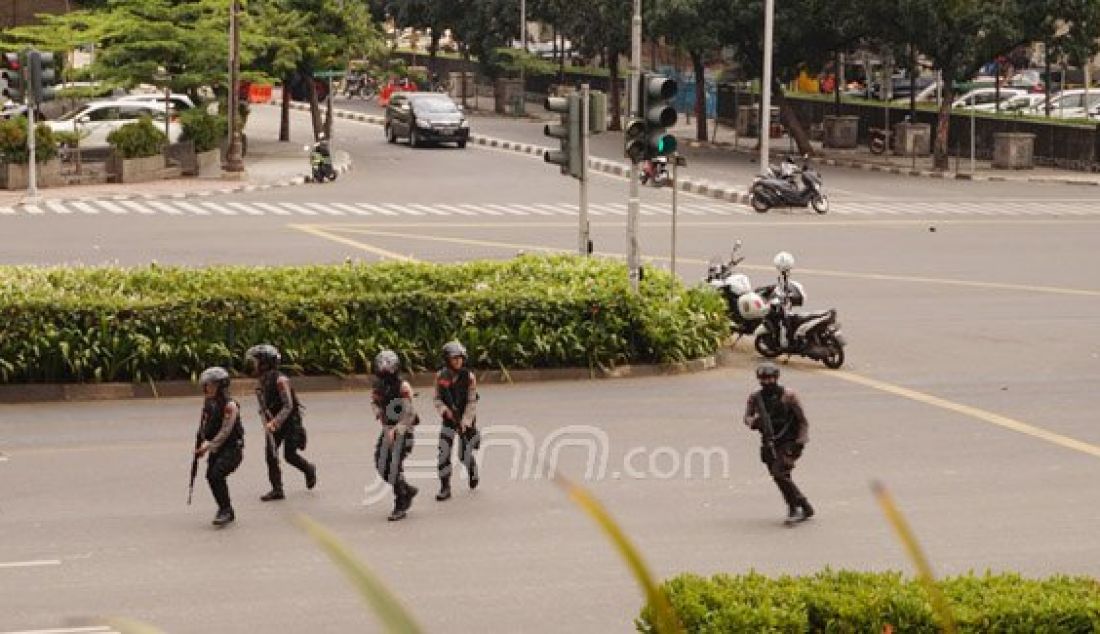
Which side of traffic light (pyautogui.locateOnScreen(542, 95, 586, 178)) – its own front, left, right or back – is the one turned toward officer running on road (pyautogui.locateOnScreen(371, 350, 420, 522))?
left

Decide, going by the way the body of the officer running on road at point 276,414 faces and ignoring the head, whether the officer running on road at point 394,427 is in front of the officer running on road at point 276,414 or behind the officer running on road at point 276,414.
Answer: behind

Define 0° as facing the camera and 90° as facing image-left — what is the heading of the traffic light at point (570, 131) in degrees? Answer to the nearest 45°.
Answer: approximately 90°

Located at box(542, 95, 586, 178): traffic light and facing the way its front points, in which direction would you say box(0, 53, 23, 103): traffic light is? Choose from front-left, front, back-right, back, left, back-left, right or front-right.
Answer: front-right

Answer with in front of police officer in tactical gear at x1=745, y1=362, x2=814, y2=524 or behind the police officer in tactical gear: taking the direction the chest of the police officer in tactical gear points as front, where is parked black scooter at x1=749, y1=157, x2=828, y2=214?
behind

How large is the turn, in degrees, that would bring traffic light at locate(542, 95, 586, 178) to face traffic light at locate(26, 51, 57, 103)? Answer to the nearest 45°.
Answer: approximately 45° to its right

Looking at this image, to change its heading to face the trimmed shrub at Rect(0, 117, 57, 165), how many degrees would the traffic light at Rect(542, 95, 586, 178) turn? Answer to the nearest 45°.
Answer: approximately 45° to its right

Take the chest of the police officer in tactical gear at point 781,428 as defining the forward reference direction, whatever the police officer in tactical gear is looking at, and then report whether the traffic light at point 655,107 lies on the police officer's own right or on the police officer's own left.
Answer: on the police officer's own right

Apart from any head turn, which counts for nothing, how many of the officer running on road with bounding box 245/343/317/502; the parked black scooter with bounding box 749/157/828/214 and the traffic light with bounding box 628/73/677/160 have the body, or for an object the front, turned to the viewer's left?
1

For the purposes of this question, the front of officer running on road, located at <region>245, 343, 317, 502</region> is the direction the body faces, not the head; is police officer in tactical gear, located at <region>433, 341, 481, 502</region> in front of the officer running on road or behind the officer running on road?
behind

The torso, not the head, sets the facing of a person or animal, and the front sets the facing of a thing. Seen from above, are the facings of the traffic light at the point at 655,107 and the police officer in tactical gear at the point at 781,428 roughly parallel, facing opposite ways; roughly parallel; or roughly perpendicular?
roughly perpendicular

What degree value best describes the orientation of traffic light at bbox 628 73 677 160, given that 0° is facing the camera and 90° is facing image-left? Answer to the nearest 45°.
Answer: approximately 315°
